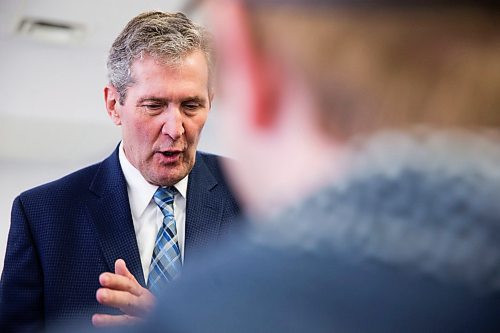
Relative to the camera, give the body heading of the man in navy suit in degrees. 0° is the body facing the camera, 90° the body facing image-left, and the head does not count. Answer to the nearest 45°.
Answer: approximately 315°

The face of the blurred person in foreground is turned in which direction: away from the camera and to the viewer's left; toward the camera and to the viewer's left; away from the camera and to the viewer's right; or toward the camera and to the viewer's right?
away from the camera and to the viewer's left

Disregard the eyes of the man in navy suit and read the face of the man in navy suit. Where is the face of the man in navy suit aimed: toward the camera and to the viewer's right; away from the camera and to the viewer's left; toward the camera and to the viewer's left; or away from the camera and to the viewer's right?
toward the camera and to the viewer's right

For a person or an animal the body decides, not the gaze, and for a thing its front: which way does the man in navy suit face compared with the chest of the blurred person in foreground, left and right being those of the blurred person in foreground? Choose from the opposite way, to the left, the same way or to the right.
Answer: the opposite way

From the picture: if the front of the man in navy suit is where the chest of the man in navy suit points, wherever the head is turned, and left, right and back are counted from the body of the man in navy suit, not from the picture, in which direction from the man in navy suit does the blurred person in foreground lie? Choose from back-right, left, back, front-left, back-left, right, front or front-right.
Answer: front-right

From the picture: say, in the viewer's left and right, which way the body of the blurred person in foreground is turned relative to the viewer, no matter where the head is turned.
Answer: facing away from the viewer and to the left of the viewer
